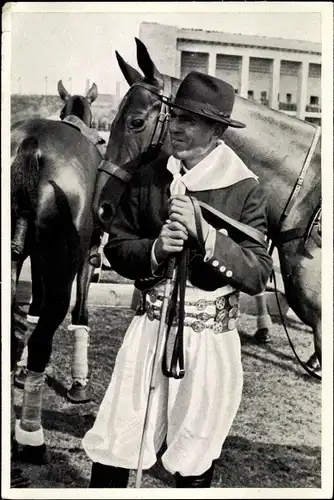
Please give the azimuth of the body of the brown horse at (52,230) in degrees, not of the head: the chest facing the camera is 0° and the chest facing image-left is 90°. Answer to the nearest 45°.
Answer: approximately 225°

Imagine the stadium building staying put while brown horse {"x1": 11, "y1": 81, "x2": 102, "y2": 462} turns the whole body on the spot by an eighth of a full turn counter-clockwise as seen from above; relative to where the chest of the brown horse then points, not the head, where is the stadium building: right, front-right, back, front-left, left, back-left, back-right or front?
right

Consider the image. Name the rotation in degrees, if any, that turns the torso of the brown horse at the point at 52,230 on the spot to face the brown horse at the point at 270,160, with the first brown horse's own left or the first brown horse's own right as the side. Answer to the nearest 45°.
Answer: approximately 45° to the first brown horse's own right

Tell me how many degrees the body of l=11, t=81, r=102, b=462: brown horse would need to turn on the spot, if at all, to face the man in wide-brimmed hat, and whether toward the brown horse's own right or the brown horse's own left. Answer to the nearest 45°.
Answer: approximately 90° to the brown horse's own right
